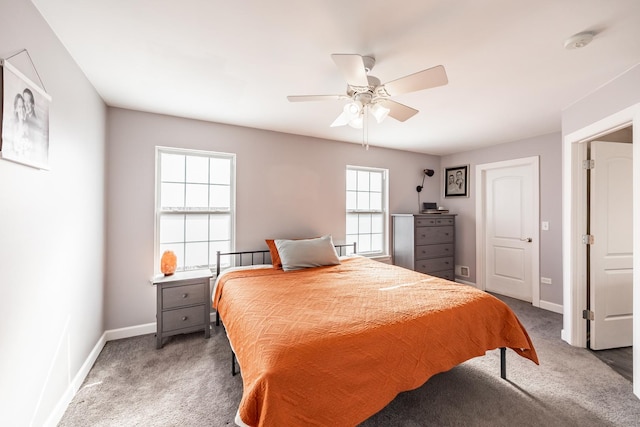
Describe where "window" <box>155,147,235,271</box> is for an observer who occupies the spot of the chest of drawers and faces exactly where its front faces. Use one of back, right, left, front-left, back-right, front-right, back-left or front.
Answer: right

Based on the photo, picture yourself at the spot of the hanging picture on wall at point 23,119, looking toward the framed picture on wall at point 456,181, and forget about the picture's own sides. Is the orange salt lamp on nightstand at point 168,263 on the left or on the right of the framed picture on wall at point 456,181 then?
left

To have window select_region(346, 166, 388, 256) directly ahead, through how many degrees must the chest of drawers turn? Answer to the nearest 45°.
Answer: approximately 135° to its right

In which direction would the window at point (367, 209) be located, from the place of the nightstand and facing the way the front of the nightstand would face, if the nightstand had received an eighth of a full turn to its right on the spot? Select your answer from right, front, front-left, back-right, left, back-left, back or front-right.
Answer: back-left

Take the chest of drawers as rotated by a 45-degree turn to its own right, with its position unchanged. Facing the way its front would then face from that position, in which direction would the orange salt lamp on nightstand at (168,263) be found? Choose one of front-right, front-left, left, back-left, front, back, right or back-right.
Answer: front-right

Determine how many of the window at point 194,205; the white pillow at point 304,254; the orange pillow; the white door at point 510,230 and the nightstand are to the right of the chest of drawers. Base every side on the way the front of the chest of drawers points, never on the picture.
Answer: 4

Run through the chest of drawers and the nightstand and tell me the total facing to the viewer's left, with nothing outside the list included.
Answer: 0

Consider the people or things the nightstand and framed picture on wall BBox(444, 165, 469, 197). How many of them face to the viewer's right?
0

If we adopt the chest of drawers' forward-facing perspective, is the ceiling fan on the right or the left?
on its right

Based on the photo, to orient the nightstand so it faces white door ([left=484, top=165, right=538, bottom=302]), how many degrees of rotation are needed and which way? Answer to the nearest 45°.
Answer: approximately 90° to its left

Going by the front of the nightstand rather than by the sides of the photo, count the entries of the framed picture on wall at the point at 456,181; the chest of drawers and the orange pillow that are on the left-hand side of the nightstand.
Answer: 3

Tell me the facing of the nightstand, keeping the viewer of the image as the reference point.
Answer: facing the viewer

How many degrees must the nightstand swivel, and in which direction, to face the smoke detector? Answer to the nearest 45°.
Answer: approximately 45° to its left

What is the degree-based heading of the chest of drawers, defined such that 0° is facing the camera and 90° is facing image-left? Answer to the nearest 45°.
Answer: approximately 315°

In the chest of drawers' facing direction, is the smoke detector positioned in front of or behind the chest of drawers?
in front
